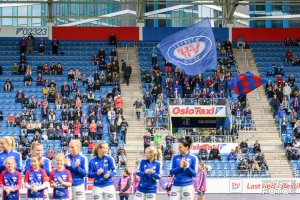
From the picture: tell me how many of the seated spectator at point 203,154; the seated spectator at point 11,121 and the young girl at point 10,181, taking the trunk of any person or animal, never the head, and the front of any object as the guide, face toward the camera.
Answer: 3

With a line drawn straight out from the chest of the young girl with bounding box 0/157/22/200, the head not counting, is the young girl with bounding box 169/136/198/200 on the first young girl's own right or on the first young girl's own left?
on the first young girl's own left

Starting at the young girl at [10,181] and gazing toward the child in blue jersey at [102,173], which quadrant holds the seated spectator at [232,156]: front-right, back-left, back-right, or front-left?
front-left

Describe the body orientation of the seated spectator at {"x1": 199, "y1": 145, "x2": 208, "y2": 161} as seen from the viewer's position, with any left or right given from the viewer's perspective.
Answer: facing the viewer

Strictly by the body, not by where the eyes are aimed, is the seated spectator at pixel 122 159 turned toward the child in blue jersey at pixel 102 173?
yes

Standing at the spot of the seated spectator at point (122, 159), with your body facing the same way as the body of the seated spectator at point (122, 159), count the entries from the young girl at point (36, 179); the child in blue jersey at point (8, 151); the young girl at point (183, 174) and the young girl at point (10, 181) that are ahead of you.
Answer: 4

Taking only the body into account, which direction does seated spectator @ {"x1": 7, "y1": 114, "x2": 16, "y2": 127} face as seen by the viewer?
toward the camera

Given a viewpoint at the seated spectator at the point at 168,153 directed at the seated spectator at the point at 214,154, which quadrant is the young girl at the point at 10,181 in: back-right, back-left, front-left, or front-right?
back-right

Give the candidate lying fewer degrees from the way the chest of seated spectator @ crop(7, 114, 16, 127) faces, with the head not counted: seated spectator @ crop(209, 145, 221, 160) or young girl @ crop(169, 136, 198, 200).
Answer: the young girl

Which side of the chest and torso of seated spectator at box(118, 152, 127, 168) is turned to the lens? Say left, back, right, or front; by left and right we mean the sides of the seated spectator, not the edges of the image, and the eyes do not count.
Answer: front

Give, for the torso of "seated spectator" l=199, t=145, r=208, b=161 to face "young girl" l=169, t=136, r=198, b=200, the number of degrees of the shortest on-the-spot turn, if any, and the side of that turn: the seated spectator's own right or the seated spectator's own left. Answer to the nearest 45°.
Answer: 0° — they already face them

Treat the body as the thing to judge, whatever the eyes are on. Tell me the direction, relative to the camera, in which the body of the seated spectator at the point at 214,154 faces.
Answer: toward the camera
